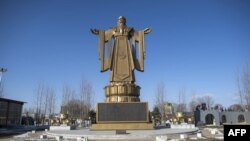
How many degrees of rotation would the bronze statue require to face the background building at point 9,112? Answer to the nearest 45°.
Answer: approximately 135° to its right

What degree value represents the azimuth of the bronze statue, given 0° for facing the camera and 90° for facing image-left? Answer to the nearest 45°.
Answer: approximately 0°
